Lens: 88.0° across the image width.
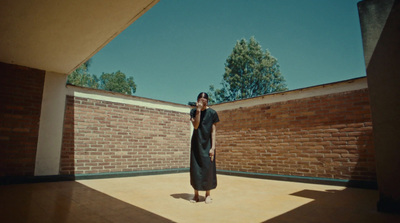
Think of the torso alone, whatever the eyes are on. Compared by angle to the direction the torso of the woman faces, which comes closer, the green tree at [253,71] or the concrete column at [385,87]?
the concrete column

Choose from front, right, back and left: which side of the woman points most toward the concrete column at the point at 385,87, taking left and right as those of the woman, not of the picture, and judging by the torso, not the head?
left

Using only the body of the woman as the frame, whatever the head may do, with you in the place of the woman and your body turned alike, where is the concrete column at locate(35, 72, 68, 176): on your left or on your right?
on your right

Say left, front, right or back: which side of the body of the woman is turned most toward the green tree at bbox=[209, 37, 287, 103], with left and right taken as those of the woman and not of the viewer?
back

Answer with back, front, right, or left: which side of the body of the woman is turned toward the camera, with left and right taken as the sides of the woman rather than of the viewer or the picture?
front
